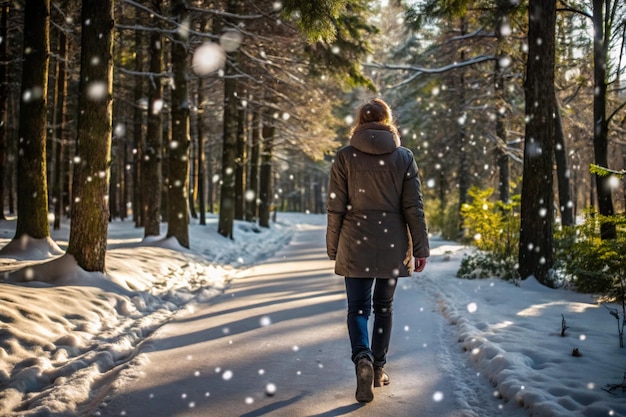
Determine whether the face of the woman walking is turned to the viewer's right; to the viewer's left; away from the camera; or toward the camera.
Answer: away from the camera

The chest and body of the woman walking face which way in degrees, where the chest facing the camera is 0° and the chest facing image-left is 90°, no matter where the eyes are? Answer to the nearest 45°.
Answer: approximately 180°

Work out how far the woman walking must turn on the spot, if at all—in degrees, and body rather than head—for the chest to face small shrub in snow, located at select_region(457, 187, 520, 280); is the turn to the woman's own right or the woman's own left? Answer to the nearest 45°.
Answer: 0° — they already face it
